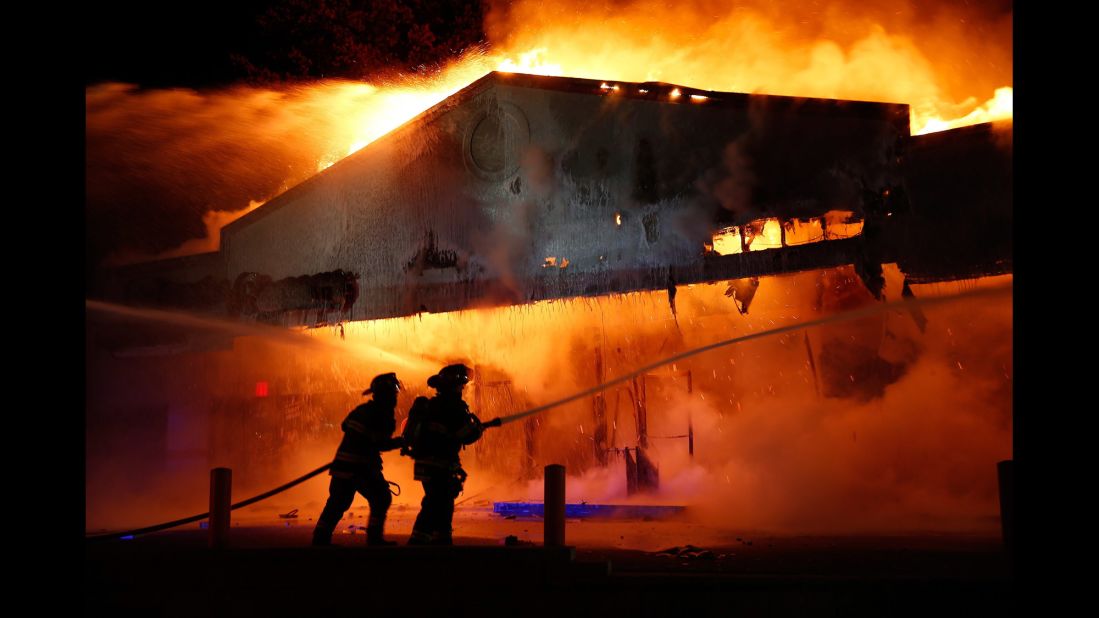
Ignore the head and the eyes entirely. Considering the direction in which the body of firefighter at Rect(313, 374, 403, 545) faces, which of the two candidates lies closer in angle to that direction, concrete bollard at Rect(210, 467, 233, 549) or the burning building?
the burning building

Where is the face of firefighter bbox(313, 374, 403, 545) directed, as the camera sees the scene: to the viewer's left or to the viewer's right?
to the viewer's right

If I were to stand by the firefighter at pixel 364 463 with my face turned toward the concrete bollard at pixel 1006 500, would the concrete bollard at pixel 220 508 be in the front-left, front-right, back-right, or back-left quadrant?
back-right

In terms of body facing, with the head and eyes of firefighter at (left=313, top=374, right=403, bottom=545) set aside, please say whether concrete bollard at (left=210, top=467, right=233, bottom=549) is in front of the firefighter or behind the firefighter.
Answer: behind

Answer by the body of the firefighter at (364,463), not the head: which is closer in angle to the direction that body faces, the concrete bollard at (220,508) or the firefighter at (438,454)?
the firefighter

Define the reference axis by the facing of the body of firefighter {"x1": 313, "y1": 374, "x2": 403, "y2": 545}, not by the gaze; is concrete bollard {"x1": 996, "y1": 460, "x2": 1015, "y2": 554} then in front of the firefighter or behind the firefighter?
in front

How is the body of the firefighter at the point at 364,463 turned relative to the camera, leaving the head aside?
to the viewer's right

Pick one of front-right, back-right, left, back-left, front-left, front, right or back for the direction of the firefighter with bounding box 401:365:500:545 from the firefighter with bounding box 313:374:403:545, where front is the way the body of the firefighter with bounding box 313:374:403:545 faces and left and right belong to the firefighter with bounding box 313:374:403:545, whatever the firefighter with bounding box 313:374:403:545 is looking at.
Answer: front-right
